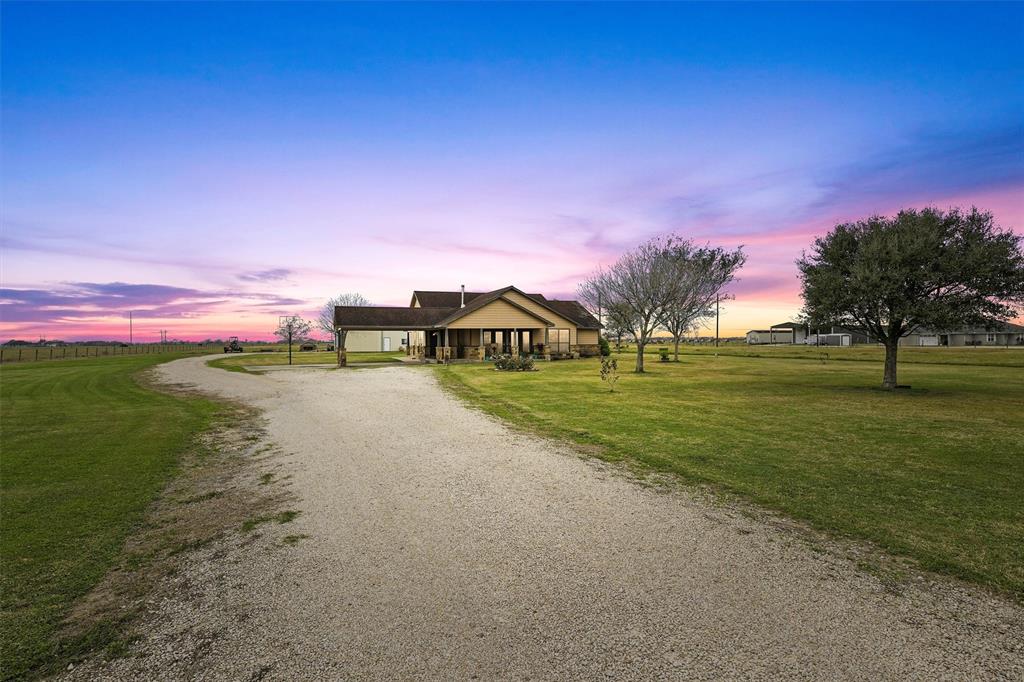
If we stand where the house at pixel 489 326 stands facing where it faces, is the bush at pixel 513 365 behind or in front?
in front

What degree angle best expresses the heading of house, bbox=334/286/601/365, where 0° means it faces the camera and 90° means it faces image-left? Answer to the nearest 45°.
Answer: approximately 0°

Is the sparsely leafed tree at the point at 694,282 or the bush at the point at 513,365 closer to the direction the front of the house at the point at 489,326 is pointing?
the bush

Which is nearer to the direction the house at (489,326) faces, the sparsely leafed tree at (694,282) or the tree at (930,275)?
the tree

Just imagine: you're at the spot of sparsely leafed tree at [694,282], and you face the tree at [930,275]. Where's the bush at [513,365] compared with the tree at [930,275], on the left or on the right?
right

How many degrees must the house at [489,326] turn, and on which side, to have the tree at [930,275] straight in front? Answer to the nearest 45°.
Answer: approximately 45° to its left

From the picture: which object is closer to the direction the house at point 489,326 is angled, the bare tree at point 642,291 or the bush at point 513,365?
the bush

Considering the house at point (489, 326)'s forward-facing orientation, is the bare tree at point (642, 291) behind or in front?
in front

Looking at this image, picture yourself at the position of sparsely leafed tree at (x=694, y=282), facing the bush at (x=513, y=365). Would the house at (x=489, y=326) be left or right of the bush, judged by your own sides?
right

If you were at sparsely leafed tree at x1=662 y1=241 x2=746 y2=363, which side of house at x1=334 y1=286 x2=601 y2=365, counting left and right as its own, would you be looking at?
left
